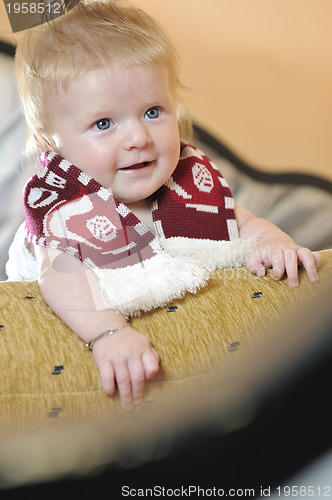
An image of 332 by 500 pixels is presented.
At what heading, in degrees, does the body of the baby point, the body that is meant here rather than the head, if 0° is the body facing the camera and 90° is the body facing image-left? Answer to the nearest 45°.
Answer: approximately 315°
